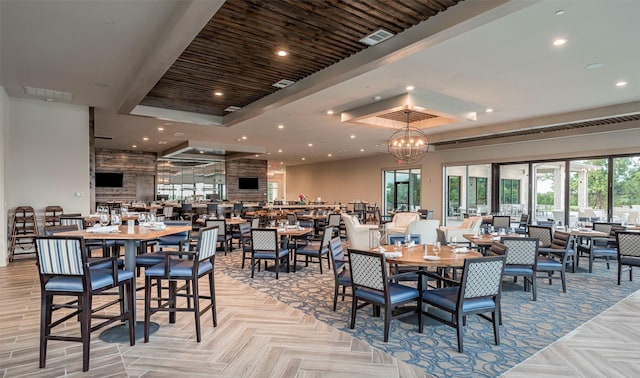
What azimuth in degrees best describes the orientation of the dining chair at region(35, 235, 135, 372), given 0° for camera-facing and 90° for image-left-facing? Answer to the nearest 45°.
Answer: approximately 225°

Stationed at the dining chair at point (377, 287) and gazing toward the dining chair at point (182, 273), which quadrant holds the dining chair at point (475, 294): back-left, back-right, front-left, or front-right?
back-left

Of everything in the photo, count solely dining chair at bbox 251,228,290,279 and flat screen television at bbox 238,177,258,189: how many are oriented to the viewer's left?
0

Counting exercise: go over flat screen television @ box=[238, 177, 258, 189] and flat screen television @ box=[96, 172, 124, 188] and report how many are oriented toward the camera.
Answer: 2

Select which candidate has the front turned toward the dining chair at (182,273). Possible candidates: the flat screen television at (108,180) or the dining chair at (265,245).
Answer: the flat screen television

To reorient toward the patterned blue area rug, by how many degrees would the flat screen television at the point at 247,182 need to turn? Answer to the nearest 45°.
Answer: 0° — it already faces it

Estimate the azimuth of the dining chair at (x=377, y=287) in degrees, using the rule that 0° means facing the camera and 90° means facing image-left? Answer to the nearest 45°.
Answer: approximately 225°
